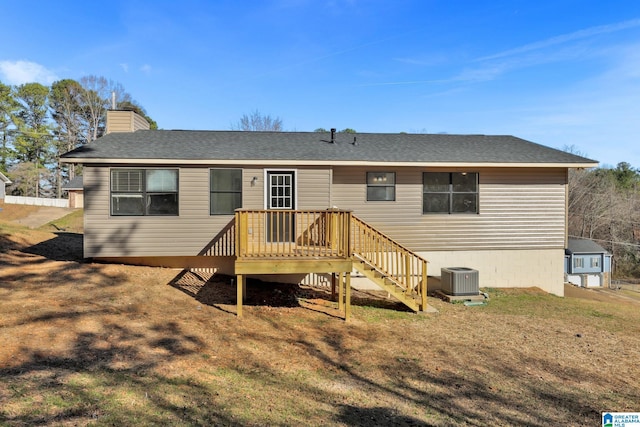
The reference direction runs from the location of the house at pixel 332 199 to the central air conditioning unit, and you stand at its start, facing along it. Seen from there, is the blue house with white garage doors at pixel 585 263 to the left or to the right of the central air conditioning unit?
left

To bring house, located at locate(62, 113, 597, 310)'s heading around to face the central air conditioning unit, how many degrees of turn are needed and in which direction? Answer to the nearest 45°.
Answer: approximately 90° to its right

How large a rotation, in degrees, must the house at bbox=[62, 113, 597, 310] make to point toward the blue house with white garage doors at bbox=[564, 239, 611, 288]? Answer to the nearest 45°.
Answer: approximately 45° to its right

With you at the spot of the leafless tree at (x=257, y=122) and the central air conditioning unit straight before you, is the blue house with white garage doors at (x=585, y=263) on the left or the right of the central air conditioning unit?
left

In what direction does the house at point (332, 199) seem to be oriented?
away from the camera

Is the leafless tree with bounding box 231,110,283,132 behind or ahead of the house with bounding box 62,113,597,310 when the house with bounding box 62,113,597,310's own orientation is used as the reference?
ahead
